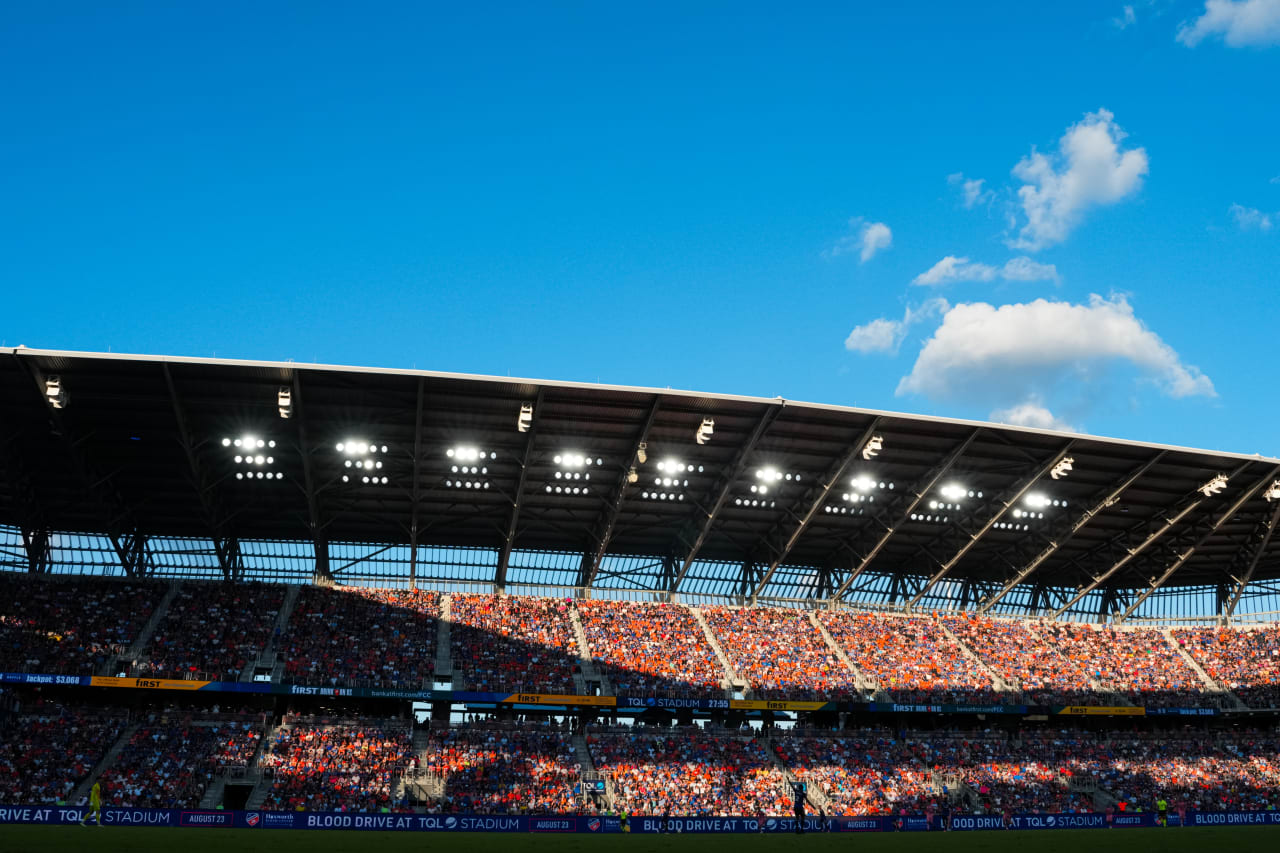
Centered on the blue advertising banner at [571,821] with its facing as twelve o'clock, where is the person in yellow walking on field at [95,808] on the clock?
The person in yellow walking on field is roughly at 2 o'clock from the blue advertising banner.

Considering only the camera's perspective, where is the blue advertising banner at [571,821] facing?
facing the viewer
